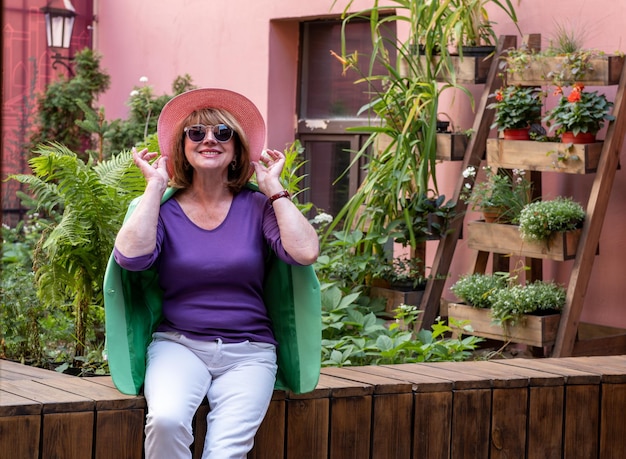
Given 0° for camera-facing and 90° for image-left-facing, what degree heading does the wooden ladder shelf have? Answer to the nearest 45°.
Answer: approximately 45°

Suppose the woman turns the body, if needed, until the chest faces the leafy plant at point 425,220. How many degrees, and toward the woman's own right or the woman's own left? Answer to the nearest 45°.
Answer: approximately 135° to the woman's own left

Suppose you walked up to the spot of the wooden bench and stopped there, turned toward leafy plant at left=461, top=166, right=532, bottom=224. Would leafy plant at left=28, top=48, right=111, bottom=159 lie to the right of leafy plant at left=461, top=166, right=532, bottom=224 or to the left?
left

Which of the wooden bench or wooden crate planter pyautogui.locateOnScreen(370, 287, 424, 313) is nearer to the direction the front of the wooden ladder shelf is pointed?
the wooden bench

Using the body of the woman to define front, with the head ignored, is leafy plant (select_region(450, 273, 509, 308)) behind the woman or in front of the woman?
behind

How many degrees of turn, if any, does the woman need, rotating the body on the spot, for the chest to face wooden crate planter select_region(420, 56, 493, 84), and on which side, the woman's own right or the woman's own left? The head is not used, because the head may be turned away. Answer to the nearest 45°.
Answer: approximately 135° to the woman's own left

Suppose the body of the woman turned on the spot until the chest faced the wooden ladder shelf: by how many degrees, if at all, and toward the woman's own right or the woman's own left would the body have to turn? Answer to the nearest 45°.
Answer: approximately 135° to the woman's own left

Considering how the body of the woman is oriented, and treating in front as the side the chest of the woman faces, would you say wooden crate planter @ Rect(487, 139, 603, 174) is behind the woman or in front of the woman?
behind

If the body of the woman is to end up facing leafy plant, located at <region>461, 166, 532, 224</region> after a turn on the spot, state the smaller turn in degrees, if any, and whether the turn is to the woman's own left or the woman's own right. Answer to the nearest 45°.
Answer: approximately 135° to the woman's own left

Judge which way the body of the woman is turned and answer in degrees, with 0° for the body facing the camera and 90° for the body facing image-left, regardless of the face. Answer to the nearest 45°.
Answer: approximately 0°

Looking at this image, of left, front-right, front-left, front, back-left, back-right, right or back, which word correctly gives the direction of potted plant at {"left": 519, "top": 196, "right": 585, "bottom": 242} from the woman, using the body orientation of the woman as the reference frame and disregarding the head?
back-left

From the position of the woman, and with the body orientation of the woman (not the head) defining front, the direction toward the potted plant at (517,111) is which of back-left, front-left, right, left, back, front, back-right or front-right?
back-left

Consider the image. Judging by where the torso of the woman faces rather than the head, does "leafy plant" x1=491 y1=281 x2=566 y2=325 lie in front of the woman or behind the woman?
behind
